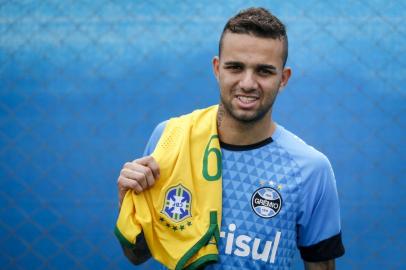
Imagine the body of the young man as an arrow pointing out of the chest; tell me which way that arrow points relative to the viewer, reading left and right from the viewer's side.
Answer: facing the viewer

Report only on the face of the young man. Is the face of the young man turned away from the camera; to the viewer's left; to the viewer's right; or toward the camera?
toward the camera
